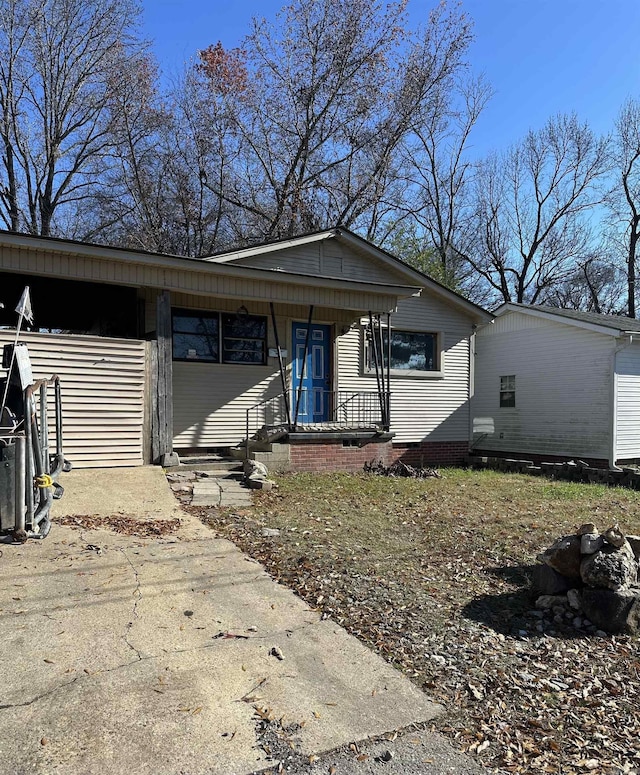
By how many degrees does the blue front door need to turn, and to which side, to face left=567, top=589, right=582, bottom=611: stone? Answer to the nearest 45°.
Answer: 0° — it already faces it

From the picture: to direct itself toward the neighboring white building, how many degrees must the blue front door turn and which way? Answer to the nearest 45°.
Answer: approximately 135° to its left

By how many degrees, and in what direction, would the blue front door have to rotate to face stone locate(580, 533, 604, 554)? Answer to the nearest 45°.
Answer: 0° — it already faces it

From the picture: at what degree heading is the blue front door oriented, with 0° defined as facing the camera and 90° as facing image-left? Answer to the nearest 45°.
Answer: approximately 0°

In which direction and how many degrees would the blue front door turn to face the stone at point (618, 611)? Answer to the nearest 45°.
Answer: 0° — it already faces it

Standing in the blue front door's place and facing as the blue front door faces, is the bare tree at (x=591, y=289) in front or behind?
behind
